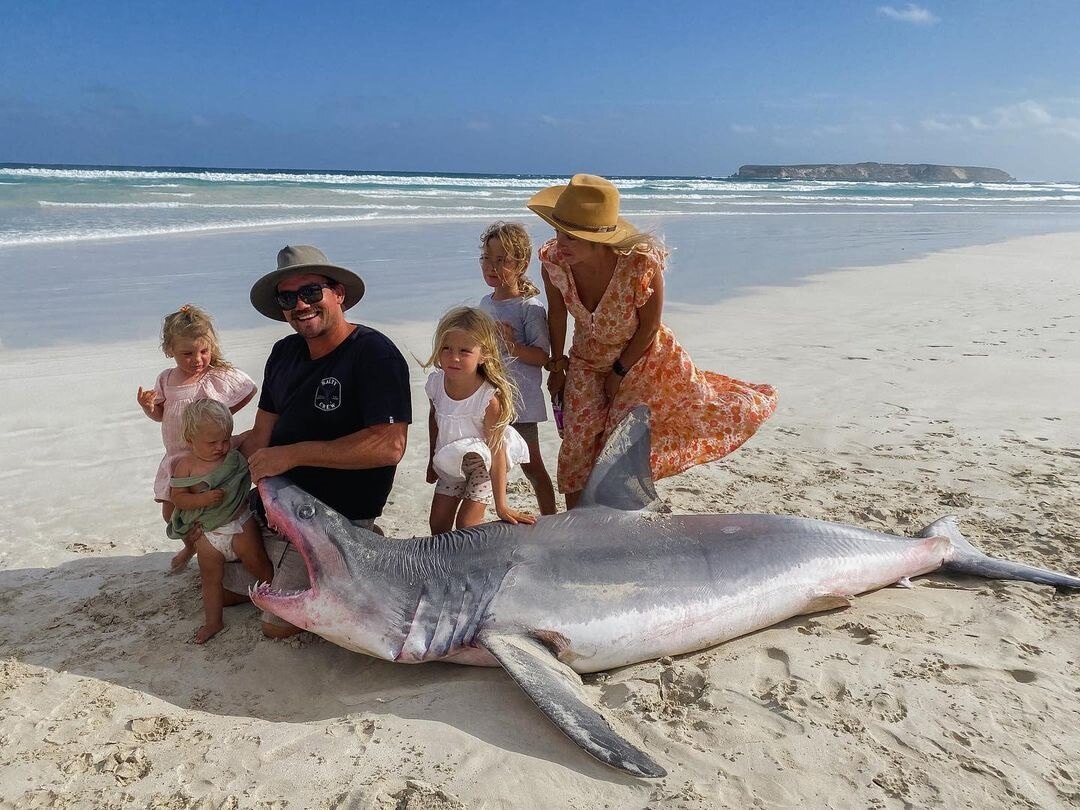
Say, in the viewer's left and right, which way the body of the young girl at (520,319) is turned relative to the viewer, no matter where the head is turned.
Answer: facing the viewer and to the left of the viewer

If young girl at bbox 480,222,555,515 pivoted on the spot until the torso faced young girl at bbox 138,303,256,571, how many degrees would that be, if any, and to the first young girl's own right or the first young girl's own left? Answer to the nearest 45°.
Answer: approximately 45° to the first young girl's own right

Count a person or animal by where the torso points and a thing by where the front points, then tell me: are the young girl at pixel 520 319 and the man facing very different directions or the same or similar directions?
same or similar directions

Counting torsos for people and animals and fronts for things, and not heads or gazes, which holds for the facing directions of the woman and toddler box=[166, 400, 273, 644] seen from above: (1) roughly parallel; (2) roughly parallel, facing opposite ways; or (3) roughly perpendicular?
roughly perpendicular

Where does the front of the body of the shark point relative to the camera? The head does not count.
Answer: to the viewer's left

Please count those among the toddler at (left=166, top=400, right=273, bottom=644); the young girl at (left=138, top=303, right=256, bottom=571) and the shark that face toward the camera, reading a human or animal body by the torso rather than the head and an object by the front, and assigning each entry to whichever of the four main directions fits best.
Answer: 2

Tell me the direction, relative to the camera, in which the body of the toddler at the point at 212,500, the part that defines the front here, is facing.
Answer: toward the camera

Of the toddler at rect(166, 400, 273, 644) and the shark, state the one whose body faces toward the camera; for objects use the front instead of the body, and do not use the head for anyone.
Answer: the toddler

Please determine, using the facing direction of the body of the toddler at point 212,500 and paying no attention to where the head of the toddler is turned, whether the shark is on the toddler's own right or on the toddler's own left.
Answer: on the toddler's own left

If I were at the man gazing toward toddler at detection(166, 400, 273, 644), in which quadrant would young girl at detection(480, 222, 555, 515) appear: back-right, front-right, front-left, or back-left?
back-right

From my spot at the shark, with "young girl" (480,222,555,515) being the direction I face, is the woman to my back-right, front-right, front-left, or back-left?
front-right

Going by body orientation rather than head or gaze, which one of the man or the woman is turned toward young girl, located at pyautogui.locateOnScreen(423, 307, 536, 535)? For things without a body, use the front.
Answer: the woman

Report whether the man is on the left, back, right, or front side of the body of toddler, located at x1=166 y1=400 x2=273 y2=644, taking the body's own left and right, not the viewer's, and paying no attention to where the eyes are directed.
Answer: left

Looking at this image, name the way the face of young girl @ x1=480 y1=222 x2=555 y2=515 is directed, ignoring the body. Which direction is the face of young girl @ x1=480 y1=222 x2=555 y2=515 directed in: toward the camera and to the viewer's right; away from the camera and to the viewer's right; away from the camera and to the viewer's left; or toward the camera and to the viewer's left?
toward the camera and to the viewer's left

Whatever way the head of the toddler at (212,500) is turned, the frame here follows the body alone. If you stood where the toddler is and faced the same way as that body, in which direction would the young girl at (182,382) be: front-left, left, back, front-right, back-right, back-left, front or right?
back

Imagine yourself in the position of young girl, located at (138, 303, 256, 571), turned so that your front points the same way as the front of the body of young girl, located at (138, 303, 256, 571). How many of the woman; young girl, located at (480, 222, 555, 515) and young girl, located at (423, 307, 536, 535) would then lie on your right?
0

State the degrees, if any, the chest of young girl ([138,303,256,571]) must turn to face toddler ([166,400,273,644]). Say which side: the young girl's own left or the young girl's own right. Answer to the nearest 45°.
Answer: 0° — they already face them

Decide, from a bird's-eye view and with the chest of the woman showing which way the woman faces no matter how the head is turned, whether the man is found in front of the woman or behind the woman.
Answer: in front

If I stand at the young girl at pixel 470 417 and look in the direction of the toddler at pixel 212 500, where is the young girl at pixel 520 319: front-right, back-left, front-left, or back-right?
back-right

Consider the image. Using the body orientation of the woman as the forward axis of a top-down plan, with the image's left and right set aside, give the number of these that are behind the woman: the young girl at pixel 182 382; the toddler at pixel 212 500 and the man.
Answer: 0

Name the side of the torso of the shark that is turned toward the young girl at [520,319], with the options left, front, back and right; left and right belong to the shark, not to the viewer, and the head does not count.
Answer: right
